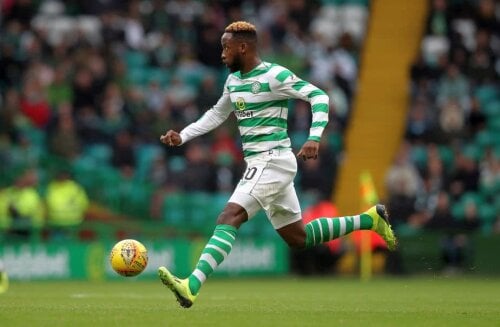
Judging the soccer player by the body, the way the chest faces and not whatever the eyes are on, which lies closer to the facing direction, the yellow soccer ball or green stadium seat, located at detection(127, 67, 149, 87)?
the yellow soccer ball

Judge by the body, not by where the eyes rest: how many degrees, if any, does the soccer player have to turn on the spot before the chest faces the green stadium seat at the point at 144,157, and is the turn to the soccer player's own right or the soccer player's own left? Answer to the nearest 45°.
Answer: approximately 135° to the soccer player's own right

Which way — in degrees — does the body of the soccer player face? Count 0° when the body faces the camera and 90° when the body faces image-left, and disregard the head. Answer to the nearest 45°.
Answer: approximately 45°

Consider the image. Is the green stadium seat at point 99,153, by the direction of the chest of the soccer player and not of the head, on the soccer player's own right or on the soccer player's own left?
on the soccer player's own right

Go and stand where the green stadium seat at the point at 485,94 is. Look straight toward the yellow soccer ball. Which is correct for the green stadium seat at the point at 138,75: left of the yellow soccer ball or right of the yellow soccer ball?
right

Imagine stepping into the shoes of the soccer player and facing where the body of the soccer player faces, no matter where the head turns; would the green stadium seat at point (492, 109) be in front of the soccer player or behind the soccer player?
behind

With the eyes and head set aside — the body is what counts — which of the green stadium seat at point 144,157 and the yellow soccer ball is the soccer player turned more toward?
the yellow soccer ball

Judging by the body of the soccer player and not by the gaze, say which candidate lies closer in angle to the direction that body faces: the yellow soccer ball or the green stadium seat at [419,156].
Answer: the yellow soccer ball

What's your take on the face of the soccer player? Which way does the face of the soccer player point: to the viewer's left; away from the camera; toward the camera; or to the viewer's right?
to the viewer's left

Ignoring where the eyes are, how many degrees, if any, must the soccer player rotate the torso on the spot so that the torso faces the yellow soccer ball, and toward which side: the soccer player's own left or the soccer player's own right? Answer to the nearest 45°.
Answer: approximately 45° to the soccer player's own right

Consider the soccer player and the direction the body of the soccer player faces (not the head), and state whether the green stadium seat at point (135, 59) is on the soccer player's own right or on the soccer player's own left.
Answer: on the soccer player's own right
